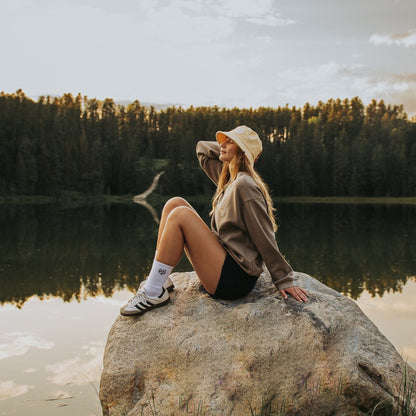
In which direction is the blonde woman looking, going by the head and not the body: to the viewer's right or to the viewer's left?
to the viewer's left

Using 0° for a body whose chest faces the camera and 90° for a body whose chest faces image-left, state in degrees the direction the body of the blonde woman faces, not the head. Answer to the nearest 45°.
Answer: approximately 90°
